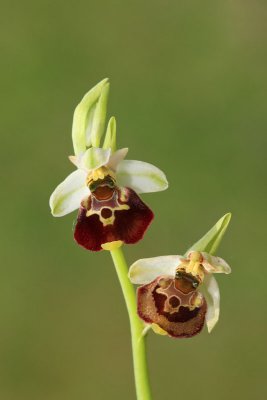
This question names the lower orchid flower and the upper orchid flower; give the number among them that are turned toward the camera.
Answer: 2

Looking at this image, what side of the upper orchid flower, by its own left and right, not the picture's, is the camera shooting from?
front

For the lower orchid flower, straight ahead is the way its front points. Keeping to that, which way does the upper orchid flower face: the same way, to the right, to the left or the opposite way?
the same way
